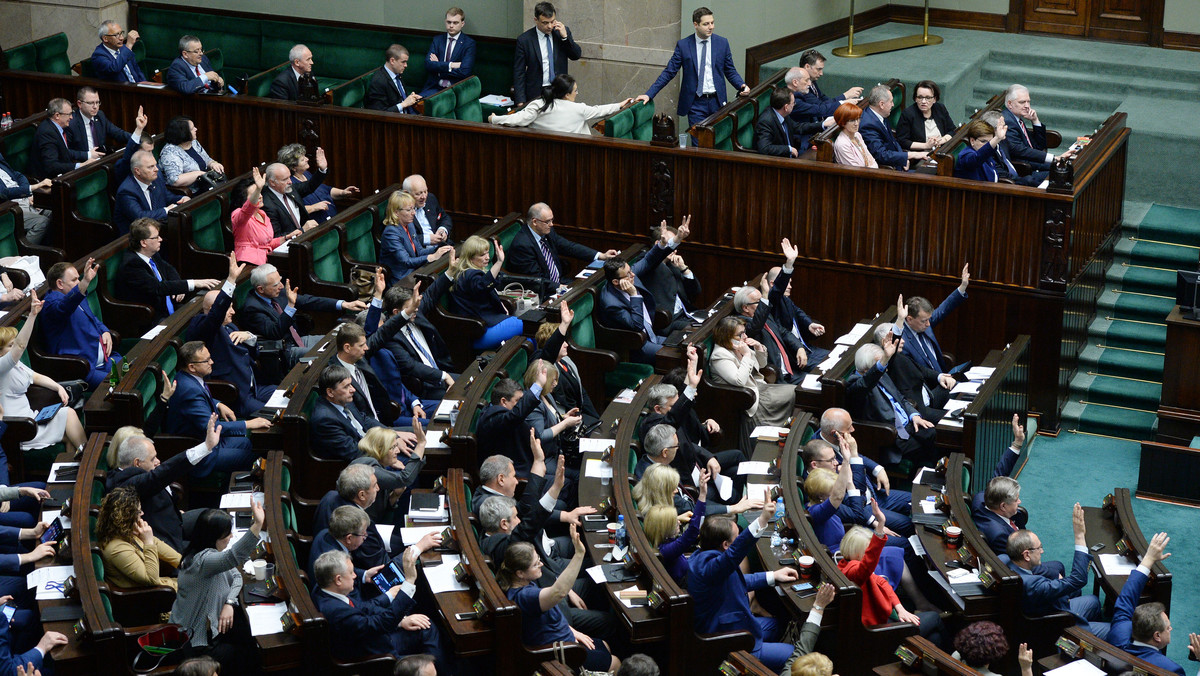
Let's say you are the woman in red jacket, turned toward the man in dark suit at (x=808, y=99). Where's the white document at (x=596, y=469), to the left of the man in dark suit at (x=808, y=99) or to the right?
left

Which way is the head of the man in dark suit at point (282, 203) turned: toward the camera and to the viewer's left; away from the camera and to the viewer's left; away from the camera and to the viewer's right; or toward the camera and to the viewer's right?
toward the camera and to the viewer's right

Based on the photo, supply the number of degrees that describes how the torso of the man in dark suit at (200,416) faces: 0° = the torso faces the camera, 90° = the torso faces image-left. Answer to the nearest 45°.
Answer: approximately 270°

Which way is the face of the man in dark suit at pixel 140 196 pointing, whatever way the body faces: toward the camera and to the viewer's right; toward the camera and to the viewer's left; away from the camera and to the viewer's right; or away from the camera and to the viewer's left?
toward the camera and to the viewer's right

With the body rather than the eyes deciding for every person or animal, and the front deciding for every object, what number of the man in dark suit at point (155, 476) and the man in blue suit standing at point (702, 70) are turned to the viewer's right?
1

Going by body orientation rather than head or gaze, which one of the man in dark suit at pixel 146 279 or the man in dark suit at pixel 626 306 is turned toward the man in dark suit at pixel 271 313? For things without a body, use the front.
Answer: the man in dark suit at pixel 146 279
